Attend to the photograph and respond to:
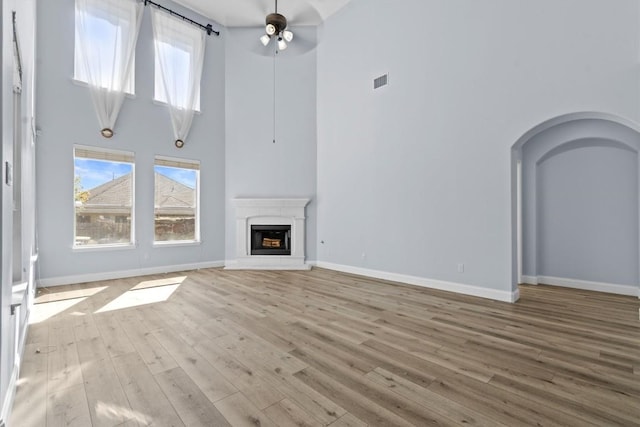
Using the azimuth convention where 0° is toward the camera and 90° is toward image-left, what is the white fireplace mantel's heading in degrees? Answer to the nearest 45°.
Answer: approximately 0°

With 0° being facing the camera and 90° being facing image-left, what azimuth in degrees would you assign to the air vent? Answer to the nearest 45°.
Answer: approximately 45°

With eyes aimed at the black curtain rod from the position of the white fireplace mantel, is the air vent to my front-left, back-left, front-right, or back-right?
back-left

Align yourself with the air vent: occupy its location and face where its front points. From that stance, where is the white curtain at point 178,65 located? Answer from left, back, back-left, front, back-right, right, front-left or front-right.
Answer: front-right

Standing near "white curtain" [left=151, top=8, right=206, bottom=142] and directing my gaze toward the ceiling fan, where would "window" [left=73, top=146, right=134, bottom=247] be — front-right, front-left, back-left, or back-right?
back-right

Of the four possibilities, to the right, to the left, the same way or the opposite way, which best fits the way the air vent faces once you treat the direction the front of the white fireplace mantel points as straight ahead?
to the right
